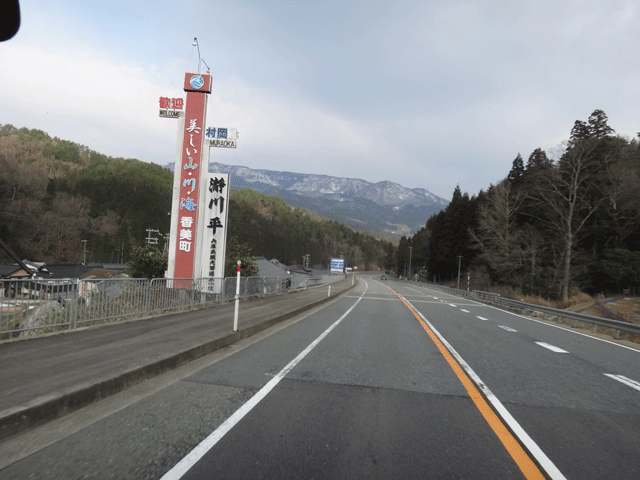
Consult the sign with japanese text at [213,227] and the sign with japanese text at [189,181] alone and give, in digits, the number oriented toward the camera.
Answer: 2

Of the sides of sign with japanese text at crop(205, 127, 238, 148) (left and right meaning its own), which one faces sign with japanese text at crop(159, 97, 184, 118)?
right

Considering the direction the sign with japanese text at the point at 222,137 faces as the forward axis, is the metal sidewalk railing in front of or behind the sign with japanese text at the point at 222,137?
in front
